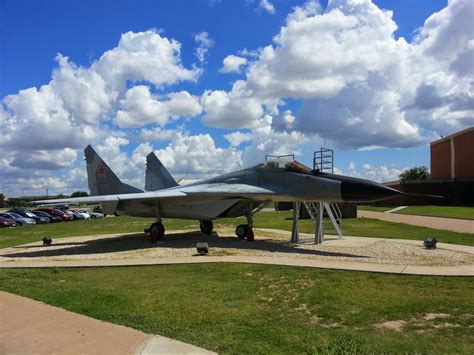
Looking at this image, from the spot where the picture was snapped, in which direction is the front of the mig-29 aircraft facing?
facing the viewer and to the right of the viewer

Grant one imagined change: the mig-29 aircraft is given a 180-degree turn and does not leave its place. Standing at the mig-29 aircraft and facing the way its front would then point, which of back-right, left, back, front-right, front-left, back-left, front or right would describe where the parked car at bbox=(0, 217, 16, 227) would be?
front

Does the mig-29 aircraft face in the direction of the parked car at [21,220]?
no
